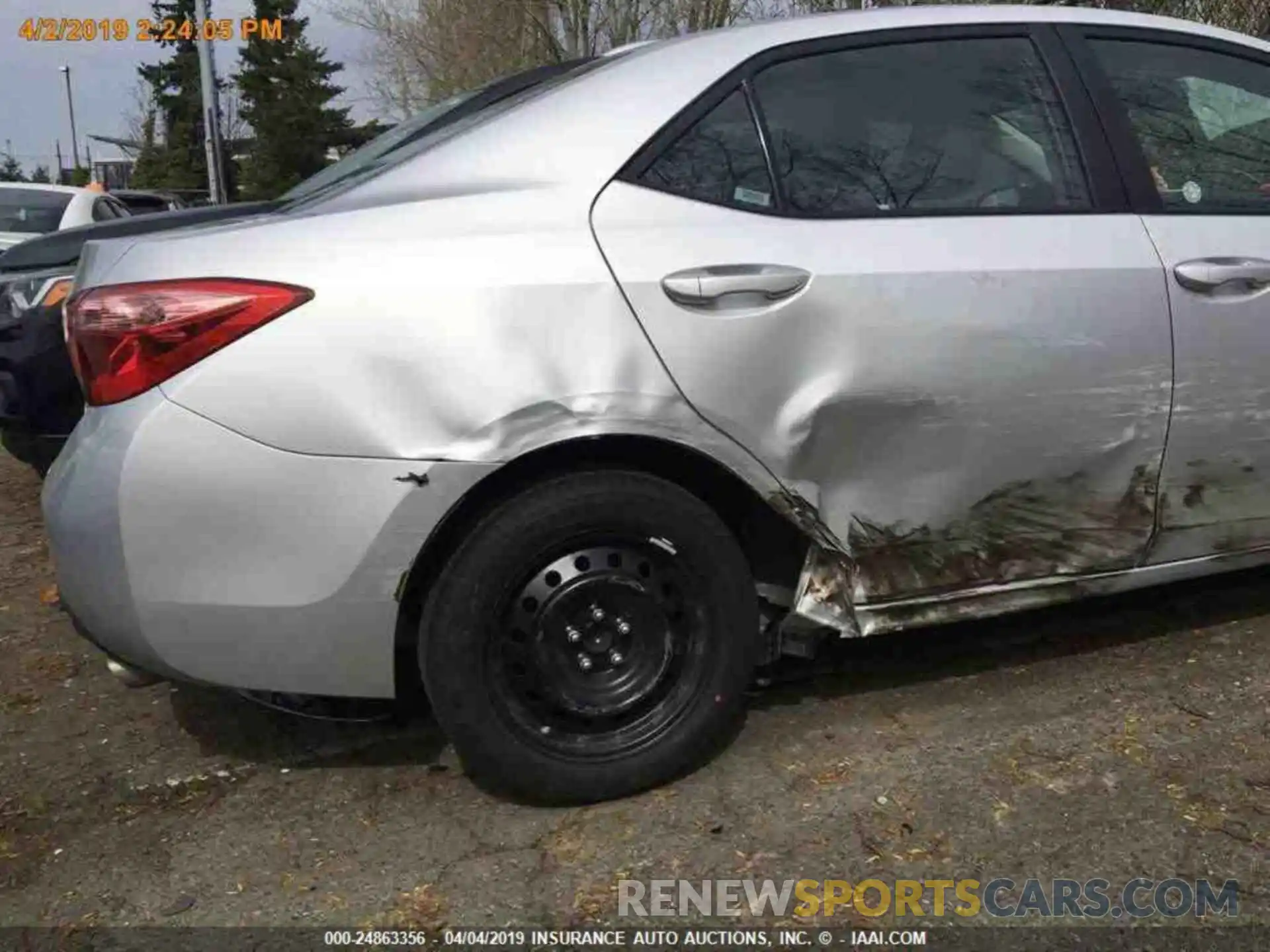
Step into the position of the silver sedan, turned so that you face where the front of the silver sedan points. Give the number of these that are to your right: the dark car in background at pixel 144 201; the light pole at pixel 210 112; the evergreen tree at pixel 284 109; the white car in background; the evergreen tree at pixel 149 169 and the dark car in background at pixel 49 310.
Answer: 0

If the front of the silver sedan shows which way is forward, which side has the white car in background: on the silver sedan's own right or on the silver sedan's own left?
on the silver sedan's own left

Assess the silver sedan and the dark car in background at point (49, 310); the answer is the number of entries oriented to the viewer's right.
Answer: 1

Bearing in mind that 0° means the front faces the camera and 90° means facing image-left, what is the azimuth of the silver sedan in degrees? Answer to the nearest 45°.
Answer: approximately 270°

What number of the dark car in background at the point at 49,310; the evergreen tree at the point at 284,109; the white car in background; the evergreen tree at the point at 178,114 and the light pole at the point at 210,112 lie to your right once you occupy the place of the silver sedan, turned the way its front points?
0

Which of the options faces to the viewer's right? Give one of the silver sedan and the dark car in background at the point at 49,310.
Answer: the silver sedan

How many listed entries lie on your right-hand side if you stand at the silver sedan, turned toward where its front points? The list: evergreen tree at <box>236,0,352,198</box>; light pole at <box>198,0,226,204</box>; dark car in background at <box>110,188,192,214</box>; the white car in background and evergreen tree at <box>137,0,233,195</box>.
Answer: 0

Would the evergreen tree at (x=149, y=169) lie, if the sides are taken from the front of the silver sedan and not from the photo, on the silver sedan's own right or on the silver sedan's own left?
on the silver sedan's own left

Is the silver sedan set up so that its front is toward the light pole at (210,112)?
no

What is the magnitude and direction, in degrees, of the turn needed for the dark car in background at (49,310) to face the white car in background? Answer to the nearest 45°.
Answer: approximately 135° to its right

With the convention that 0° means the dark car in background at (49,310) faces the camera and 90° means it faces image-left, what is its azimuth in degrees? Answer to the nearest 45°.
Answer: approximately 45°

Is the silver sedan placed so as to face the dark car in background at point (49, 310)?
no
